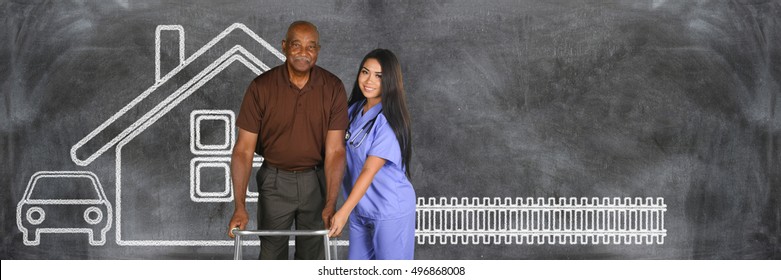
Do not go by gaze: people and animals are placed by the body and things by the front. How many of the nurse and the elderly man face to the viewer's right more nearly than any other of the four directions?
0

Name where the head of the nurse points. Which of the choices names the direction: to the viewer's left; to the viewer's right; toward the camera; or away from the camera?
toward the camera

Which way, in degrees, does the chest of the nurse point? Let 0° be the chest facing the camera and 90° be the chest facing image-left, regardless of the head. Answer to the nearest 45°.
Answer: approximately 45°

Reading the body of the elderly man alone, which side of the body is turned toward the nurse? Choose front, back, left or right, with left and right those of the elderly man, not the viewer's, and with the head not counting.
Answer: left

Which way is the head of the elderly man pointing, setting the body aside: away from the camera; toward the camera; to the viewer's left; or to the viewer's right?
toward the camera

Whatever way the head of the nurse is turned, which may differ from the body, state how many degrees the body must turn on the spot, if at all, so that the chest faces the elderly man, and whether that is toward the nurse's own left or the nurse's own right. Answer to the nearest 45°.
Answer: approximately 45° to the nurse's own right

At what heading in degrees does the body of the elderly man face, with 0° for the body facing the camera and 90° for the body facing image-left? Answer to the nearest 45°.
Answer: approximately 0°
